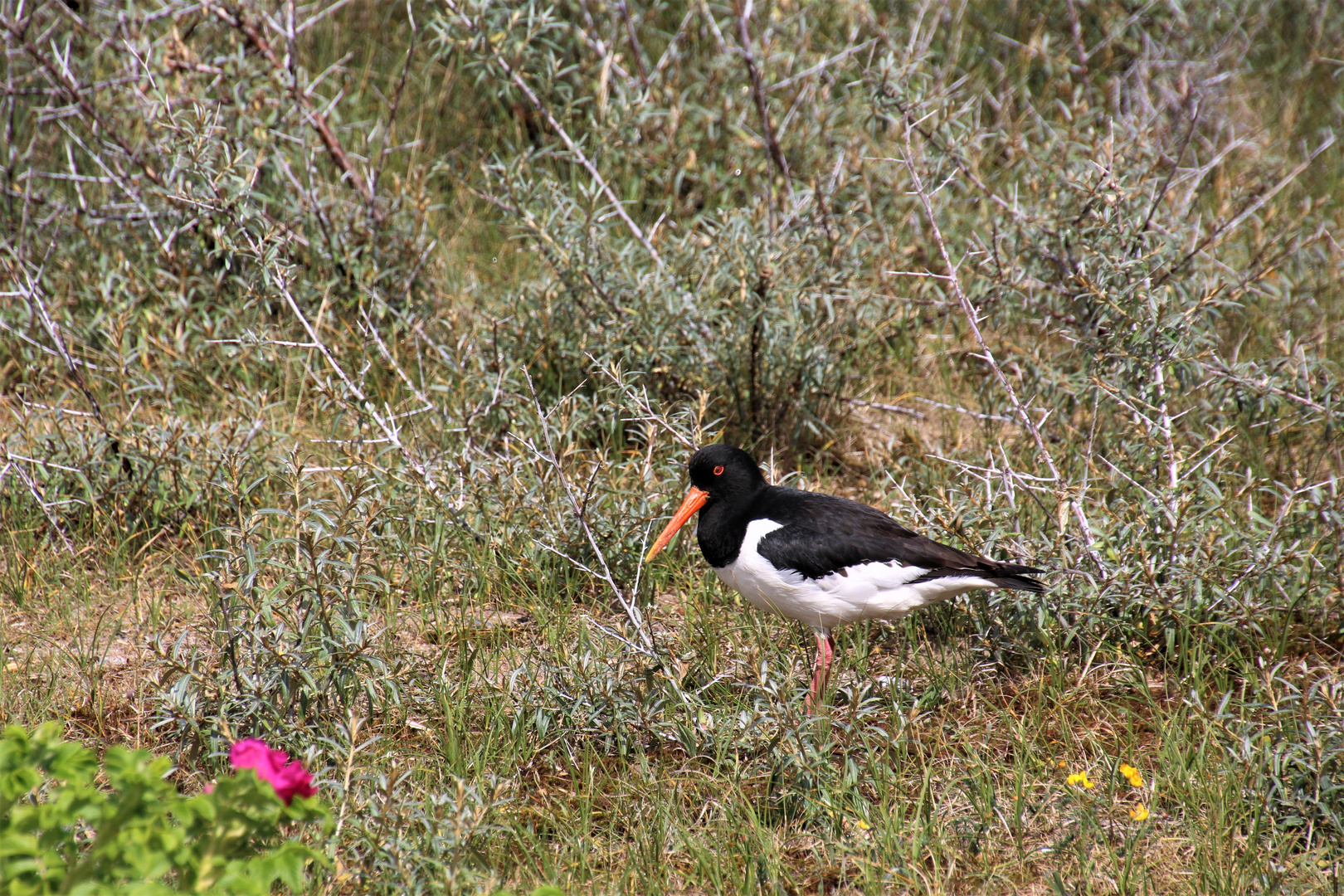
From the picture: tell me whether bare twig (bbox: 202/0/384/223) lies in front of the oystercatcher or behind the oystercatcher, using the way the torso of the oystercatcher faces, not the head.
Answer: in front

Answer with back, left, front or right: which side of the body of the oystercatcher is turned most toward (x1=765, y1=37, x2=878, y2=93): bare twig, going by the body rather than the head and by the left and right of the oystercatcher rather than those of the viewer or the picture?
right

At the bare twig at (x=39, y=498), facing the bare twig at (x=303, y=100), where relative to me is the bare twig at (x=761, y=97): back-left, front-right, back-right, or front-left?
front-right

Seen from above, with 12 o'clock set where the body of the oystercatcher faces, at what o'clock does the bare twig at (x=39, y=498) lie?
The bare twig is roughly at 12 o'clock from the oystercatcher.

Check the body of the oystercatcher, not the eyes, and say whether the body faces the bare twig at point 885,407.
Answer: no

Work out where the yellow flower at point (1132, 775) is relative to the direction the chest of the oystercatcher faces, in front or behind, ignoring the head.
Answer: behind

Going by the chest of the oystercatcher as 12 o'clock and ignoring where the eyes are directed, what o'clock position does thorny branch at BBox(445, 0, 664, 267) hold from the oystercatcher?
The thorny branch is roughly at 2 o'clock from the oystercatcher.

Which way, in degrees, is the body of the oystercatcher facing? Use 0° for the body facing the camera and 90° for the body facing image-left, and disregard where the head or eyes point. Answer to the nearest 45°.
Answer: approximately 90°

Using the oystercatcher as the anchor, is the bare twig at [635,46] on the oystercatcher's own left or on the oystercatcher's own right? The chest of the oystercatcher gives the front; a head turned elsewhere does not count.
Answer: on the oystercatcher's own right
